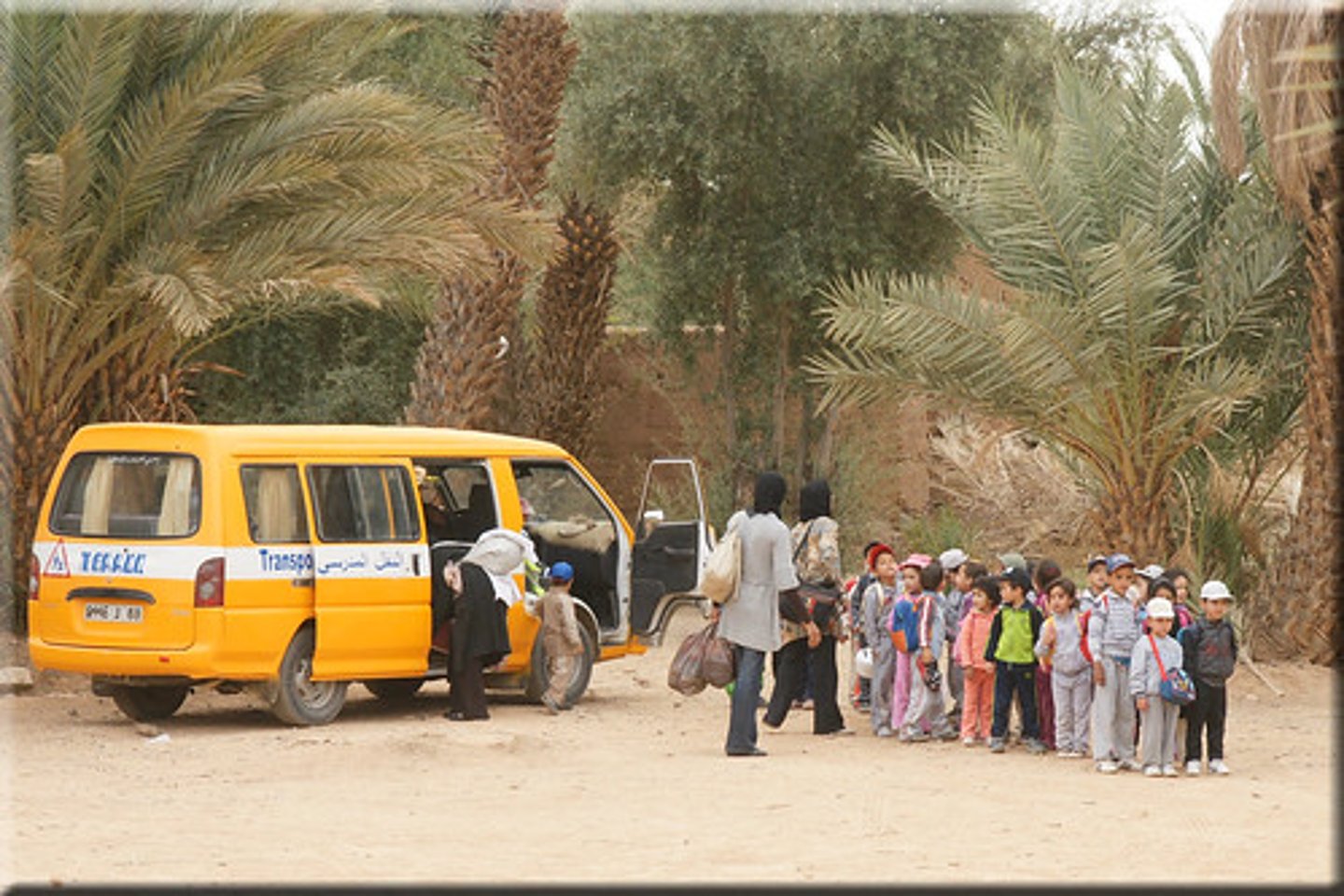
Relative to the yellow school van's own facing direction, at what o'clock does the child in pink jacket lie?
The child in pink jacket is roughly at 2 o'clock from the yellow school van.

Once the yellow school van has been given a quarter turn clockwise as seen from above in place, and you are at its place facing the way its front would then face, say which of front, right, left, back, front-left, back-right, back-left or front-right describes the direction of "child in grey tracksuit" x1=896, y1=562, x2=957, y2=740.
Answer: front-left

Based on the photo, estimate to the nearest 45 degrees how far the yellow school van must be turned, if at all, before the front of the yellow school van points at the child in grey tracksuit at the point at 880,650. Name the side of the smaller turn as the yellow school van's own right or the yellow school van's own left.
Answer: approximately 45° to the yellow school van's own right

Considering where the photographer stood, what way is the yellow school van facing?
facing away from the viewer and to the right of the viewer

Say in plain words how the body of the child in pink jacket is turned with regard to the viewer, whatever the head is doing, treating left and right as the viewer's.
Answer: facing the viewer and to the left of the viewer

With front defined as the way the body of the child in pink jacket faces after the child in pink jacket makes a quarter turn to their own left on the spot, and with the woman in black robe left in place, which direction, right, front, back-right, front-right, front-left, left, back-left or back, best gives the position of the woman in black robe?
back-right

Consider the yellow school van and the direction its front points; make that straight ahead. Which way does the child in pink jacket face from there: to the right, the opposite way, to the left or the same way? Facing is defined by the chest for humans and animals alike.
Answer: the opposite way

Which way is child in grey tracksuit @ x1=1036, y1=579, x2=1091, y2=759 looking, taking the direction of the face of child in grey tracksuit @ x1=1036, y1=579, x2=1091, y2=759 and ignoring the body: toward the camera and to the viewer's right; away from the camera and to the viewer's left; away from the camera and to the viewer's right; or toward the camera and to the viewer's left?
toward the camera and to the viewer's left

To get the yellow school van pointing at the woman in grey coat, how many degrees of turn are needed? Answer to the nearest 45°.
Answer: approximately 45° to its right

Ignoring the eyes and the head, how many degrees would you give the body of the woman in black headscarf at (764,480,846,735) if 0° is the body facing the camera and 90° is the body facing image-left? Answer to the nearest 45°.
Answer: approximately 225°

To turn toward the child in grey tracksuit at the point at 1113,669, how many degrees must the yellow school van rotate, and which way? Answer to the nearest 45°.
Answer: approximately 45° to its right

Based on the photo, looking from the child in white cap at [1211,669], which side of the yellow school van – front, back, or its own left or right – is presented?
right
